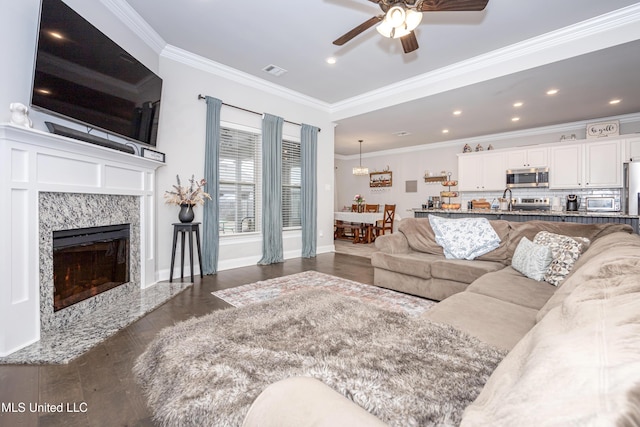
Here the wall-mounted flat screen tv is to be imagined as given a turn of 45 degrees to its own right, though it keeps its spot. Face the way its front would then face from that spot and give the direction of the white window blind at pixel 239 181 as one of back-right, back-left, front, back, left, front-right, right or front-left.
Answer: back-left

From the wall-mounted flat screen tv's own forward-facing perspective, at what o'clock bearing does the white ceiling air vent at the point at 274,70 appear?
The white ceiling air vent is roughly at 10 o'clock from the wall-mounted flat screen tv.

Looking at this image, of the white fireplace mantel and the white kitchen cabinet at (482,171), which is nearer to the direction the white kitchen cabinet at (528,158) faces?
the white fireplace mantel

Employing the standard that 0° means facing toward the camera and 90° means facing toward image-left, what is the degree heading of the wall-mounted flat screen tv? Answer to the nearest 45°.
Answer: approximately 315°

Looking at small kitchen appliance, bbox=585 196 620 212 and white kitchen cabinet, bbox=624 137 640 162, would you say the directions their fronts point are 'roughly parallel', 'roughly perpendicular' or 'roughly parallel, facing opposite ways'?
roughly parallel

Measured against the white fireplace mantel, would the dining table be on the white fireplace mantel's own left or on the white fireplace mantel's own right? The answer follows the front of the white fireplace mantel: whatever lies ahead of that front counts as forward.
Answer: on the white fireplace mantel's own left

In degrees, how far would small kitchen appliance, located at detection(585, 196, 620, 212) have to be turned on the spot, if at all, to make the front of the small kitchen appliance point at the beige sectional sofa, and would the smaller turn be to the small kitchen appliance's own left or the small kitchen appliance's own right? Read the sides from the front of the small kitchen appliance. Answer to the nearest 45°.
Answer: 0° — it already faces it

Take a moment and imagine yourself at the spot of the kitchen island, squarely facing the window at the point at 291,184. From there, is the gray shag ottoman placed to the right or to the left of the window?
left

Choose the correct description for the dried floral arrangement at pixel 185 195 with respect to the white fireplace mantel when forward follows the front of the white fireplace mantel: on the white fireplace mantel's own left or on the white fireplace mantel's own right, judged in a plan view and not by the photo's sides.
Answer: on the white fireplace mantel's own left

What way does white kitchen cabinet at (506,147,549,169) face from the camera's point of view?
toward the camera

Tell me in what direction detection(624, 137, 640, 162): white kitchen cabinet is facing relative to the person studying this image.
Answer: facing the viewer

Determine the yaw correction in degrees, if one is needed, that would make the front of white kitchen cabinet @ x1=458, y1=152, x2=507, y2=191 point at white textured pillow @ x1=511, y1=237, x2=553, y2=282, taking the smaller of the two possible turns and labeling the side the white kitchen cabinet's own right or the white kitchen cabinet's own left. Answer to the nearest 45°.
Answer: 0° — it already faces it

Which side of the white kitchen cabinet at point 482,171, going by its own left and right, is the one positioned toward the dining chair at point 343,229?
right

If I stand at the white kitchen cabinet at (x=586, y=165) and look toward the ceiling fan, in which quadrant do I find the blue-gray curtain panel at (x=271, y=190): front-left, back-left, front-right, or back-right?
front-right

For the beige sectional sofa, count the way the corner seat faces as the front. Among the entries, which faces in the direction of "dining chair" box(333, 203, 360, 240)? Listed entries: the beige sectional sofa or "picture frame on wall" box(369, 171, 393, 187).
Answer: the picture frame on wall

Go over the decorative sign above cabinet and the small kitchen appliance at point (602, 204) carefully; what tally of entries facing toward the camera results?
2

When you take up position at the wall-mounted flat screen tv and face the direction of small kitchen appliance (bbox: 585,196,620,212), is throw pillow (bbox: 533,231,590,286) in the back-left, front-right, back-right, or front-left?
front-right

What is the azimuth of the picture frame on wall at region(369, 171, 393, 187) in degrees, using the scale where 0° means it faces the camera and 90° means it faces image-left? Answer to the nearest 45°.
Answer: approximately 45°

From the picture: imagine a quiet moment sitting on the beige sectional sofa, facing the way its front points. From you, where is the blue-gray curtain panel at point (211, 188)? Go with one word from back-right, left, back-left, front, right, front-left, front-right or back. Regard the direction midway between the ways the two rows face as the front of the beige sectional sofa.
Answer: right
